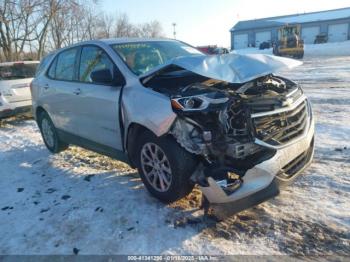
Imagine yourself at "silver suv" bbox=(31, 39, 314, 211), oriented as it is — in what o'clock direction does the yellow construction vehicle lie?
The yellow construction vehicle is roughly at 8 o'clock from the silver suv.

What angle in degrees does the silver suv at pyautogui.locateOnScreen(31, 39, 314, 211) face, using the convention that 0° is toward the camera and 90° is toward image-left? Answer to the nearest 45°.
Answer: approximately 315°
